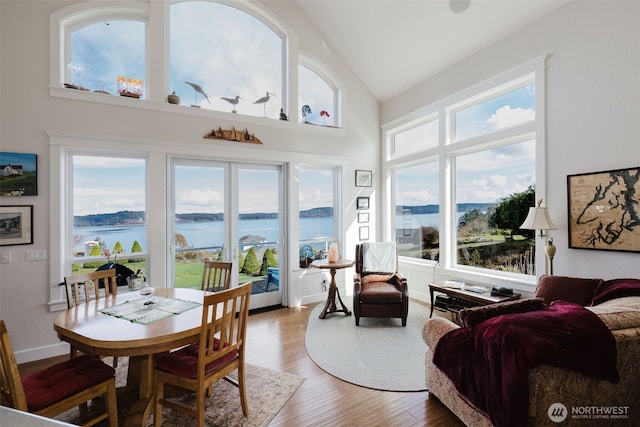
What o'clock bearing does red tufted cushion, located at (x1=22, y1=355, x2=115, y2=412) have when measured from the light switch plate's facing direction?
The red tufted cushion is roughly at 12 o'clock from the light switch plate.

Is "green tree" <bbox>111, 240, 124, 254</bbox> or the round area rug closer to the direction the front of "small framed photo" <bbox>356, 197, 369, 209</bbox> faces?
the round area rug

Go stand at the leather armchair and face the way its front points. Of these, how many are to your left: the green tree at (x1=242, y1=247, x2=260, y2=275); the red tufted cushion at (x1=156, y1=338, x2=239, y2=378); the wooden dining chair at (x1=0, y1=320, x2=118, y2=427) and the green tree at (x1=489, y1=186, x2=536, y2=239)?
1

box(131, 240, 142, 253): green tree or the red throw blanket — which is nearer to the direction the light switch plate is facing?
the red throw blanket

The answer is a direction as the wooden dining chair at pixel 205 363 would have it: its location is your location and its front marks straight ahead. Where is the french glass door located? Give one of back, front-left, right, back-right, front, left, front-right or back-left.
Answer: front-right

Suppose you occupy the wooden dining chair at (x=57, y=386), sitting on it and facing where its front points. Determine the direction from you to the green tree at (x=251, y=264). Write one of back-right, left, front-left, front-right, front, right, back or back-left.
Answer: front

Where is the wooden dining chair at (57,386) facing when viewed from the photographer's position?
facing away from the viewer and to the right of the viewer

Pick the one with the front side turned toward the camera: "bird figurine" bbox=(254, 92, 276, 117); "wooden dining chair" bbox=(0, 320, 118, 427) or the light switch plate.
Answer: the light switch plate

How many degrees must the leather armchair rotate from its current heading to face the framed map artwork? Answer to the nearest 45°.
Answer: approximately 90° to its left

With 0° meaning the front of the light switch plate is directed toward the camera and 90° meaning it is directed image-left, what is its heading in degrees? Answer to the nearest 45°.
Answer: approximately 0°

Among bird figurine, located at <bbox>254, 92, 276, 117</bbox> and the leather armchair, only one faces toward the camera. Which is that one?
the leather armchair

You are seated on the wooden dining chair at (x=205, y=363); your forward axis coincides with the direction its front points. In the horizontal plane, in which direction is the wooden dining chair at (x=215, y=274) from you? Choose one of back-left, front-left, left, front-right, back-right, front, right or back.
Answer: front-right

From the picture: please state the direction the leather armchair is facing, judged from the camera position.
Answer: facing the viewer

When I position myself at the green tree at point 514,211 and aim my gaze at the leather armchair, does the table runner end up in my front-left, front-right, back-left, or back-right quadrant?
front-left
